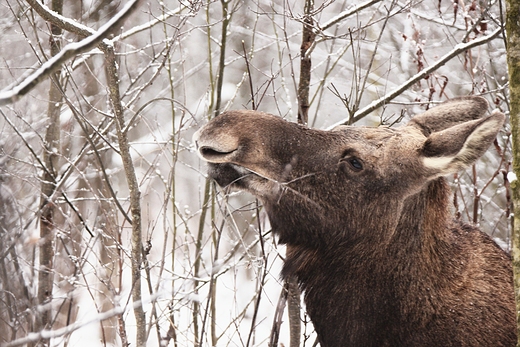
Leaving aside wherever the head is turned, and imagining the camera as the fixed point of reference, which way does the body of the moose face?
to the viewer's left

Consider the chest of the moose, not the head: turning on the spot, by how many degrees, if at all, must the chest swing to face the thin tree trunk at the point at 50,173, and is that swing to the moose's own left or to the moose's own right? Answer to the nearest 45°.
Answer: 0° — it already faces it

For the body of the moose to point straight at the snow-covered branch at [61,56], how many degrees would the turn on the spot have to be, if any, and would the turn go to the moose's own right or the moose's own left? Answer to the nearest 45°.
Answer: approximately 45° to the moose's own left

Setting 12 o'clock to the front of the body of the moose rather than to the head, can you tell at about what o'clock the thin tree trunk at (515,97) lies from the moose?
The thin tree trunk is roughly at 7 o'clock from the moose.
